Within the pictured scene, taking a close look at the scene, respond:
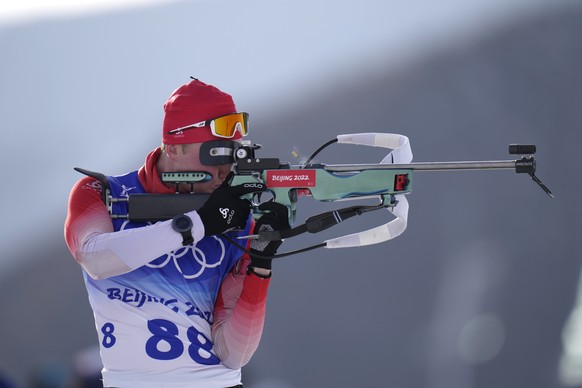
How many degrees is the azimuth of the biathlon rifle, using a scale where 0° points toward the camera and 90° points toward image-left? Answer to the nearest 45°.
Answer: approximately 270°
